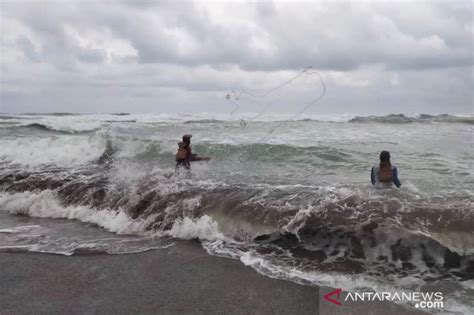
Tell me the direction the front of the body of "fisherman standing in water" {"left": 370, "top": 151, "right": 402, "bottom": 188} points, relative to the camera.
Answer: away from the camera

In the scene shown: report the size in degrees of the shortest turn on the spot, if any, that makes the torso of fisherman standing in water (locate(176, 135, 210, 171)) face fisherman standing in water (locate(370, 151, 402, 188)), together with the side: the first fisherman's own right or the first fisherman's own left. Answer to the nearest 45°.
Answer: approximately 45° to the first fisherman's own right

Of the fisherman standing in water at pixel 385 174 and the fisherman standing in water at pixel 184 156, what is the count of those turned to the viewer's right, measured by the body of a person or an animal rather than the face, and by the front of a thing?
1

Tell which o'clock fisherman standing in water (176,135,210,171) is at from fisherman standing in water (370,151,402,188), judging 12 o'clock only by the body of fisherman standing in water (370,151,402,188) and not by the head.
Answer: fisherman standing in water (176,135,210,171) is roughly at 9 o'clock from fisherman standing in water (370,151,402,188).

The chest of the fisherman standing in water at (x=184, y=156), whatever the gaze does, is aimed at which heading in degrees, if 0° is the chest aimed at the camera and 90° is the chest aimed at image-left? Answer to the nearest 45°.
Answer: approximately 270°
